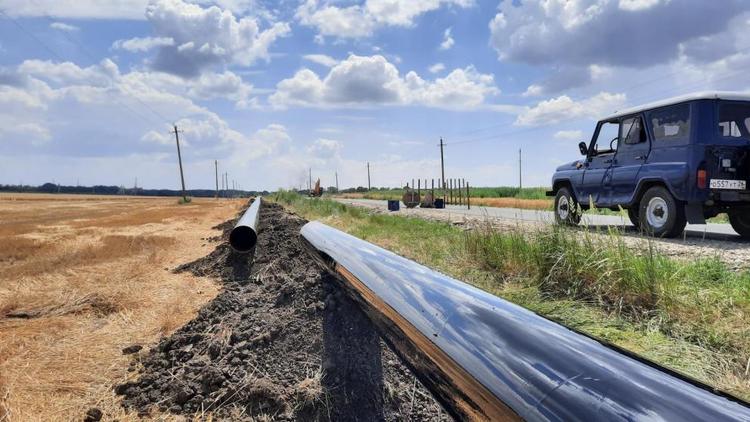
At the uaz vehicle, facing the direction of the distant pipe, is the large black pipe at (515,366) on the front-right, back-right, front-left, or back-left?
front-left

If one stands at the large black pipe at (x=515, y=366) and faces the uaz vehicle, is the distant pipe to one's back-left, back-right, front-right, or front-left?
front-left

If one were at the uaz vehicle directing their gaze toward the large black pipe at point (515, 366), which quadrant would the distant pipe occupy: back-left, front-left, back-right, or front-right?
front-right

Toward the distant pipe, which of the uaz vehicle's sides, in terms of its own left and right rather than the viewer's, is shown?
left

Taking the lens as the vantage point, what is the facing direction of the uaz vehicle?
facing away from the viewer and to the left of the viewer

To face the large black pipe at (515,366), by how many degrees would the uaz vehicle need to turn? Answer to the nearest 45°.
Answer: approximately 135° to its left

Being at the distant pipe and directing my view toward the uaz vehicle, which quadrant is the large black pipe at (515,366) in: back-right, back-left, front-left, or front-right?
front-right

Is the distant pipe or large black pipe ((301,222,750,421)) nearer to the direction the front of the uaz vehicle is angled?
the distant pipe

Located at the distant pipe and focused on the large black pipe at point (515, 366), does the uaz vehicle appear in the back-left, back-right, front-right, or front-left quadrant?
front-left
